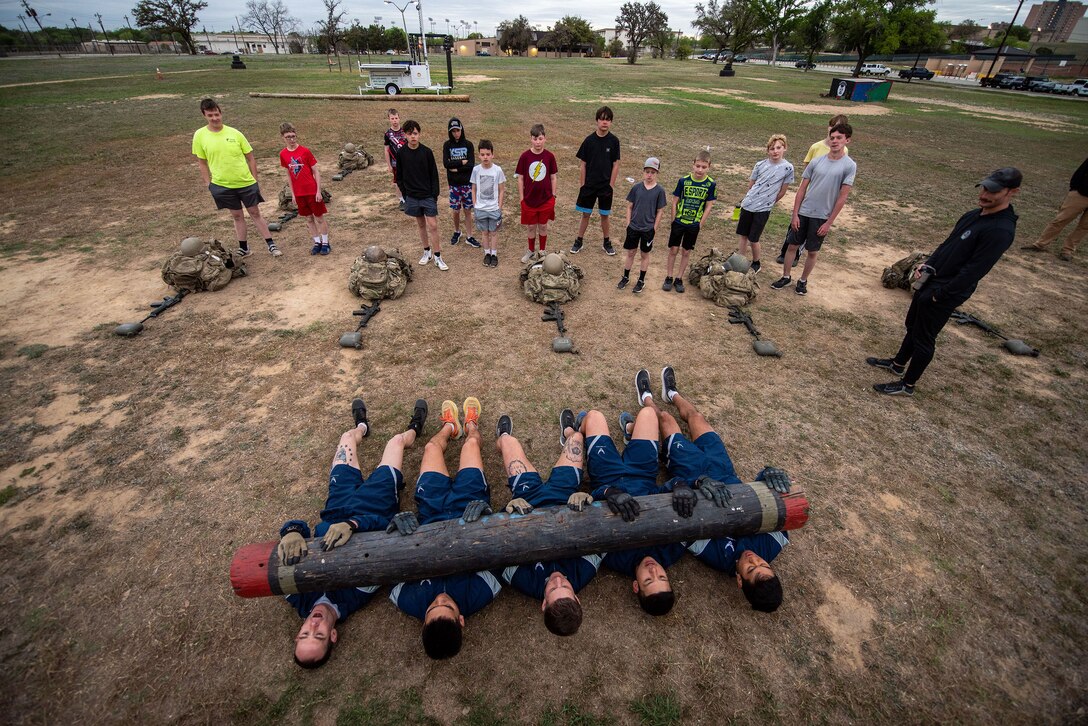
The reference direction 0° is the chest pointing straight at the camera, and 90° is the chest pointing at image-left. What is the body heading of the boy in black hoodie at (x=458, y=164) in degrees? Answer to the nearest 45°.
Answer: approximately 0°

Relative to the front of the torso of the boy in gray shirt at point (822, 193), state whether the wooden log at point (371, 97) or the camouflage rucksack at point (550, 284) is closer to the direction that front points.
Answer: the camouflage rucksack

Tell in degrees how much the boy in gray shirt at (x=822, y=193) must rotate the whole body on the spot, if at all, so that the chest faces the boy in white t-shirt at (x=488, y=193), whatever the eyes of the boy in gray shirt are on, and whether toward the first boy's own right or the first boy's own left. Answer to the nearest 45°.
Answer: approximately 45° to the first boy's own right

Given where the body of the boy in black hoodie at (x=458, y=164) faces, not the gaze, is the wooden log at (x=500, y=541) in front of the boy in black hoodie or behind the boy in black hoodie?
in front

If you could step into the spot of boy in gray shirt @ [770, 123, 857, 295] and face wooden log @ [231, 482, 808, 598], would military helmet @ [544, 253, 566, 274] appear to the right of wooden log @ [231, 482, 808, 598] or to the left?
right

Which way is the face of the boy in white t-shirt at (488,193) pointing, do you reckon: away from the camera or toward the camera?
toward the camera

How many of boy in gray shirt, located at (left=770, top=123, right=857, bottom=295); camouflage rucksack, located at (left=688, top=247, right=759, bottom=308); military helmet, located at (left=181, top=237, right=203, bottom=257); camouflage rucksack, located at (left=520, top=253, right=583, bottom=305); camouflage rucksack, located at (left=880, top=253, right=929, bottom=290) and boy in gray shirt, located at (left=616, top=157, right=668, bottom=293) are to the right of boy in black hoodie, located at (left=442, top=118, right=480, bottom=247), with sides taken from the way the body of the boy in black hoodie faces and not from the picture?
1

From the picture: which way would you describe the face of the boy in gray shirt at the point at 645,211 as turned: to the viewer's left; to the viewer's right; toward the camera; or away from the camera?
toward the camera

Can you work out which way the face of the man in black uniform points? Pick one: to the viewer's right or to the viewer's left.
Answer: to the viewer's left

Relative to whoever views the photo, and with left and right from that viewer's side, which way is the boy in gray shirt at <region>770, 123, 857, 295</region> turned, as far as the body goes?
facing the viewer and to the left of the viewer

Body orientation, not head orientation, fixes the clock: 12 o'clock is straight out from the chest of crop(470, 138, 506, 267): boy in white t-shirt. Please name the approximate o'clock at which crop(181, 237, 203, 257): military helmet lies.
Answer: The military helmet is roughly at 3 o'clock from the boy in white t-shirt.

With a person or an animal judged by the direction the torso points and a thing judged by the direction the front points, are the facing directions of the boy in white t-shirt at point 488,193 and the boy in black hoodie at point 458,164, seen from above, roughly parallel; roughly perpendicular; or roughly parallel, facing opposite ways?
roughly parallel

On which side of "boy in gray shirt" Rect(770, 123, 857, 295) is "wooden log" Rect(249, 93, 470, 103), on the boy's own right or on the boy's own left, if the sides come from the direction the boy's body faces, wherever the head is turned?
on the boy's own right

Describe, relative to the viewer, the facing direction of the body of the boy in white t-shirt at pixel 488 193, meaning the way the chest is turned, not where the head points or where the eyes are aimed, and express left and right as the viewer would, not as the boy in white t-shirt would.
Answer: facing the viewer

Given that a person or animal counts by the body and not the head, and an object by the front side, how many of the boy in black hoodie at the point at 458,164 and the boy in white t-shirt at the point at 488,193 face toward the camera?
2

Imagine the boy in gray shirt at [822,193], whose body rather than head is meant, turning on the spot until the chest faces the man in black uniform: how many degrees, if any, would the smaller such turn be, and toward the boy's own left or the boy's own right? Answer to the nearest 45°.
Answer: approximately 90° to the boy's own left

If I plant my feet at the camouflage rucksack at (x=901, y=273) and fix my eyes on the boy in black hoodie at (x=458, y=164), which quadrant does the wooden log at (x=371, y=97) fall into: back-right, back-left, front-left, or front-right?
front-right
